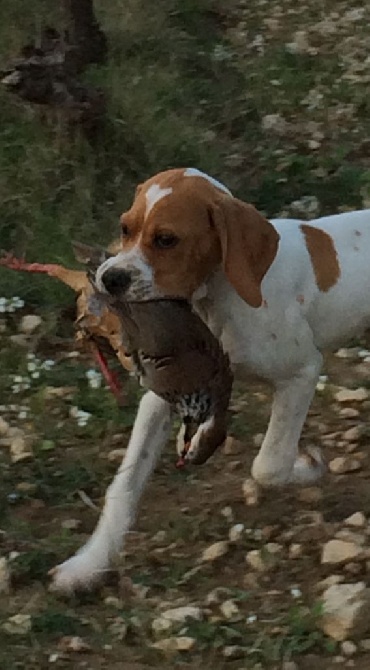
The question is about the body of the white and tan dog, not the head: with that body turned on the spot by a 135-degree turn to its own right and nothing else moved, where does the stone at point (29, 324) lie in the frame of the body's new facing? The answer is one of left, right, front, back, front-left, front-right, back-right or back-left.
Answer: front-left

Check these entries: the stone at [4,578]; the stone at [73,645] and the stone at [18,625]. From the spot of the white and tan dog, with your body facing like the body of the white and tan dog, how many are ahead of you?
3

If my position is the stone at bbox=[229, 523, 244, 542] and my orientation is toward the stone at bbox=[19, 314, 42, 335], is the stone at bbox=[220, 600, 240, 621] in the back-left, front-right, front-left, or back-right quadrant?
back-left

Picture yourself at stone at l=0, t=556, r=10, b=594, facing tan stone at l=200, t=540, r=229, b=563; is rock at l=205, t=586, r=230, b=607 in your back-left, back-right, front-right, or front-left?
front-right

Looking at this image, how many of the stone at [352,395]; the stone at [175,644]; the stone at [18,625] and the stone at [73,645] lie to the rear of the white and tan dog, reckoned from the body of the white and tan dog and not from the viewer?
1

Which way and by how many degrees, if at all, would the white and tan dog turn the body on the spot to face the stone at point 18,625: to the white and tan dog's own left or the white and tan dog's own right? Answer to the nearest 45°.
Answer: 0° — it already faces it

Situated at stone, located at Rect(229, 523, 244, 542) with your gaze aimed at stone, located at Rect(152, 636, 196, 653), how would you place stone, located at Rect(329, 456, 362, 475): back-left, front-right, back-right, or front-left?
back-left

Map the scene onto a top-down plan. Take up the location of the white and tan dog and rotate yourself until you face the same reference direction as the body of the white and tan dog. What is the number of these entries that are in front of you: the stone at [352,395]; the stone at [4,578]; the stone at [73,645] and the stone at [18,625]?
3

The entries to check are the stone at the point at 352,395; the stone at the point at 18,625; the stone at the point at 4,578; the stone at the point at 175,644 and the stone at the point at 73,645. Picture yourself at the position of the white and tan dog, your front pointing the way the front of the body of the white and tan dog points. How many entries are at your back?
1

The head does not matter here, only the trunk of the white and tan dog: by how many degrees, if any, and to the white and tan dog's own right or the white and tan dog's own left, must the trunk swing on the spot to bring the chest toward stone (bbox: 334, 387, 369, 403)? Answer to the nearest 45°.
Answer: approximately 180°

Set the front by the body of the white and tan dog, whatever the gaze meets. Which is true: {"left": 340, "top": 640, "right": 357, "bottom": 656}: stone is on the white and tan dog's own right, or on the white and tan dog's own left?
on the white and tan dog's own left

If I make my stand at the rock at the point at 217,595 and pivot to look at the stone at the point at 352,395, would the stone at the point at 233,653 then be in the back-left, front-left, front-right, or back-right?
back-right

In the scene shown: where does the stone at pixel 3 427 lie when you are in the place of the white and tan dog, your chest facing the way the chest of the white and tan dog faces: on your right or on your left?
on your right

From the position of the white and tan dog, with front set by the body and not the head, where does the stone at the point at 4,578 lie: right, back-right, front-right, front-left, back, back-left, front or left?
front
